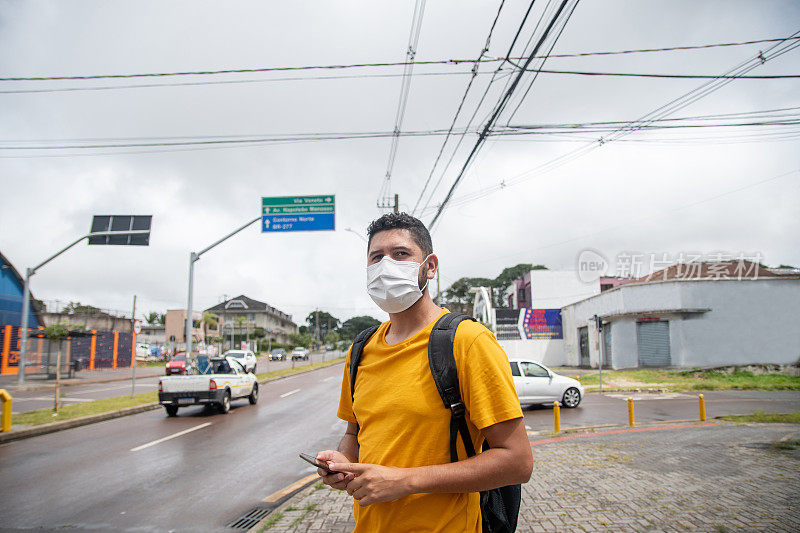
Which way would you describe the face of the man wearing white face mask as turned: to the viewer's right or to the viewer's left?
to the viewer's left

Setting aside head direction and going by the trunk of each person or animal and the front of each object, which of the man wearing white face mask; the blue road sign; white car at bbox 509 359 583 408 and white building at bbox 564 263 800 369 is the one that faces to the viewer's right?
the white car

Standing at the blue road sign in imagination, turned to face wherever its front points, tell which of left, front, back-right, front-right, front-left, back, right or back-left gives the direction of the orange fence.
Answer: back-right

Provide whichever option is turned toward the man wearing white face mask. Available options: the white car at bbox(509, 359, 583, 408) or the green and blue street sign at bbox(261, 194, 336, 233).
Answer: the green and blue street sign

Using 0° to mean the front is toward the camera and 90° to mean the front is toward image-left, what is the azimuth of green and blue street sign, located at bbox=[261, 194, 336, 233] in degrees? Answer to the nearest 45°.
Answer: approximately 0°

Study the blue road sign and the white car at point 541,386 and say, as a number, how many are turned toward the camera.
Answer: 1

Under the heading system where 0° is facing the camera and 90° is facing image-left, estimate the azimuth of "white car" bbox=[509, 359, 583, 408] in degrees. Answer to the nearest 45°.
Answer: approximately 270°

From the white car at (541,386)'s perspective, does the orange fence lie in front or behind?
behind

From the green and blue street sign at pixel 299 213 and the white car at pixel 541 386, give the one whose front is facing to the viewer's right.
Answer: the white car
